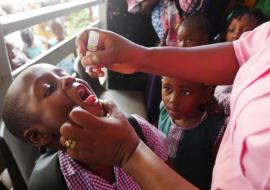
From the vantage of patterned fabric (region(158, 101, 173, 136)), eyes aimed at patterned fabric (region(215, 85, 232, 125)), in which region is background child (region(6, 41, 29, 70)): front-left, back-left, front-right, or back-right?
back-left

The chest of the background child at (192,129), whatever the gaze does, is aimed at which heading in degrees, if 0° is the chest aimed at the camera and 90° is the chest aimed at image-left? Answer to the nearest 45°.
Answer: approximately 45°

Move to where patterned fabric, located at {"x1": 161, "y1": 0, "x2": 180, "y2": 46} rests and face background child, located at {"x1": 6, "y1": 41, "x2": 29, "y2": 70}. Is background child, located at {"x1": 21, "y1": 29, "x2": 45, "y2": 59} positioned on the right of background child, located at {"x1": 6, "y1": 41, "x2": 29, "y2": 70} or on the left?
right

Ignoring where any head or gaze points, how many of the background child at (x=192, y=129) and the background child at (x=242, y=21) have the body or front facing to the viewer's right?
0

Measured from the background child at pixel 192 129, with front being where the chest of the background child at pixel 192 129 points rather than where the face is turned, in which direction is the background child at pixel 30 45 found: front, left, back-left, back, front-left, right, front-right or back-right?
right

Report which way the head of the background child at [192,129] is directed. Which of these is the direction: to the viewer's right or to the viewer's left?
to the viewer's left

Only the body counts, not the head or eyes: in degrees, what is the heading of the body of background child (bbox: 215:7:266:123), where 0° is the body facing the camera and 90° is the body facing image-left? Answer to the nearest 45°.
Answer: approximately 45°

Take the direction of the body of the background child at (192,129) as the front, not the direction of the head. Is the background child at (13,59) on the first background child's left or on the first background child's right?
on the first background child's right
